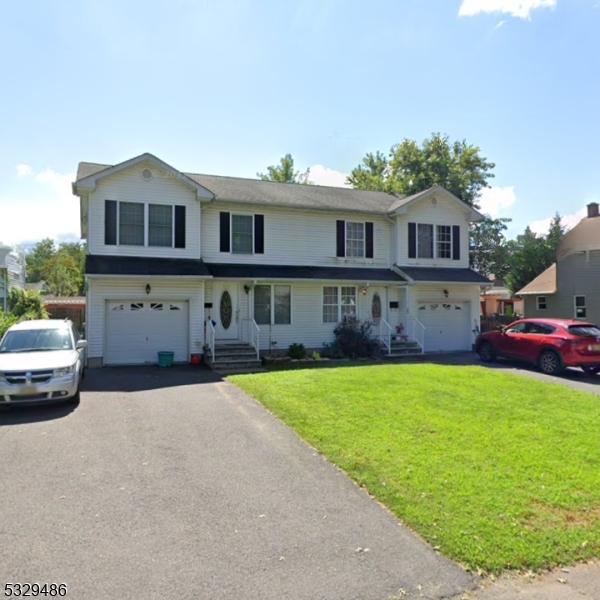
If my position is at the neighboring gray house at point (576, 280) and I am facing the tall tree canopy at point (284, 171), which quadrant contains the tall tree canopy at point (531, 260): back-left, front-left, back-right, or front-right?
front-right

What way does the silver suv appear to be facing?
toward the camera

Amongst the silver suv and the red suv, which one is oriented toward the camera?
the silver suv

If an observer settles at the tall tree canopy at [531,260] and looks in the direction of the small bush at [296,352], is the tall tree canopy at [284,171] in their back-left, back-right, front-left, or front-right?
front-right

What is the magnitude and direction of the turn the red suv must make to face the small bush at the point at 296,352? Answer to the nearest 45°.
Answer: approximately 45° to its left

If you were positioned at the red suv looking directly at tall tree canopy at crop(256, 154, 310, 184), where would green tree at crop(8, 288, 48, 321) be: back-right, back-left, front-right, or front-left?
front-left

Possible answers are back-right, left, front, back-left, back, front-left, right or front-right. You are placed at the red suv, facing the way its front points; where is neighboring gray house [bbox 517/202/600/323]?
front-right

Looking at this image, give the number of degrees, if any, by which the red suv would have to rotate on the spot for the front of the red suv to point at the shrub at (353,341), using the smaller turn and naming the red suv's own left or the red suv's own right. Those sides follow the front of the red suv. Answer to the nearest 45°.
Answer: approximately 45° to the red suv's own left

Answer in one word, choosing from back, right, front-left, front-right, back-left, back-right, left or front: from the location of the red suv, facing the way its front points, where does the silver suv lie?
left

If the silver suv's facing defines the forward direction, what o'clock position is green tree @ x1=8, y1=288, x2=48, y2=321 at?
The green tree is roughly at 6 o'clock from the silver suv.

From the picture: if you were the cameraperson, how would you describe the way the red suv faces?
facing away from the viewer and to the left of the viewer

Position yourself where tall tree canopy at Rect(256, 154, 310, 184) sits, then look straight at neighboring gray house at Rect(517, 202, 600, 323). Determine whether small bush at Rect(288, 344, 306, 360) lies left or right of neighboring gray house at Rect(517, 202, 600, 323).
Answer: right
